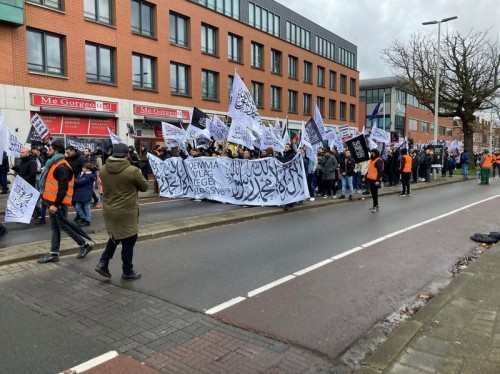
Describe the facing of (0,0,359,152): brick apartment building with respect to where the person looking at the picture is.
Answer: facing the viewer and to the right of the viewer

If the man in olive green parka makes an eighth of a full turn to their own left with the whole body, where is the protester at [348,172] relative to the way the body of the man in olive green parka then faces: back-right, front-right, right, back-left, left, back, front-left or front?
front-right

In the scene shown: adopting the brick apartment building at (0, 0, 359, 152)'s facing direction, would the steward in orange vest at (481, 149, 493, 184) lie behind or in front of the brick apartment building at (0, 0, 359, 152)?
in front

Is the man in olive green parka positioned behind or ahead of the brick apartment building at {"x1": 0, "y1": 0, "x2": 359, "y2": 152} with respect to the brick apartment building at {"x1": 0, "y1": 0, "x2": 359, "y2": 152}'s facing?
ahead

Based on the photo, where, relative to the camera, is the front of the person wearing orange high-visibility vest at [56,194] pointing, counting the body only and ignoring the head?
to the viewer's left

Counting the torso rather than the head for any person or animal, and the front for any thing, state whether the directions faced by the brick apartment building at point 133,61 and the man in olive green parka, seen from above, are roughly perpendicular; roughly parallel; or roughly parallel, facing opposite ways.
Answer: roughly perpendicular

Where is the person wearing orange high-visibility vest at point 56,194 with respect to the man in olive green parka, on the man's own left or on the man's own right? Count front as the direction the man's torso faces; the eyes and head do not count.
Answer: on the man's own left

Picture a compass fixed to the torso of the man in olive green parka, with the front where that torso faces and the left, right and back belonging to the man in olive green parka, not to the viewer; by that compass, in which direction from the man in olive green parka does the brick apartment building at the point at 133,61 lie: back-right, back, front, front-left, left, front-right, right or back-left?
front-left

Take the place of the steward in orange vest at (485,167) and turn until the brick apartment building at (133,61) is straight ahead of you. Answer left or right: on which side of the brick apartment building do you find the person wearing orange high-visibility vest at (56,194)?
left

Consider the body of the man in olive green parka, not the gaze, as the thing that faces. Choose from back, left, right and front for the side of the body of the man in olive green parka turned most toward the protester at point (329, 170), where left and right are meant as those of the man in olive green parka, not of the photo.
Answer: front

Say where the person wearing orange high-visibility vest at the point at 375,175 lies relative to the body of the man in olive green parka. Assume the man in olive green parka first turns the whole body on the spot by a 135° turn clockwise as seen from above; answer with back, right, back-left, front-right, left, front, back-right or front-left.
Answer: back-left

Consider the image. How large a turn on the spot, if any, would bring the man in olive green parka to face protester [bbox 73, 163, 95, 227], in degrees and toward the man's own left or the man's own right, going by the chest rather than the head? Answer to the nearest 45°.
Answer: approximately 45° to the man's own left

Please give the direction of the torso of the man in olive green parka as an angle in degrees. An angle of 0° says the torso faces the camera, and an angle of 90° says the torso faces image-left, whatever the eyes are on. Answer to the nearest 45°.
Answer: approximately 225°

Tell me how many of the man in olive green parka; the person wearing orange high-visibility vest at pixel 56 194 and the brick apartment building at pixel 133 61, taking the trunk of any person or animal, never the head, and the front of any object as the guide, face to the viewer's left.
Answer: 1

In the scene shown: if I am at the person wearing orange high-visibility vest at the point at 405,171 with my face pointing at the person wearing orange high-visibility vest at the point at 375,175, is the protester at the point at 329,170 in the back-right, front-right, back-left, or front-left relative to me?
front-right

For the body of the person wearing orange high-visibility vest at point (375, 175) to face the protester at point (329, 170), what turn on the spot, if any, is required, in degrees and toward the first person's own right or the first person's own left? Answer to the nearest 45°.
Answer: approximately 90° to the first person's own right
